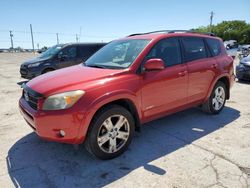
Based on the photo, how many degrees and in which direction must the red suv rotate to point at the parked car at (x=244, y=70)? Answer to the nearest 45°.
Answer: approximately 180°

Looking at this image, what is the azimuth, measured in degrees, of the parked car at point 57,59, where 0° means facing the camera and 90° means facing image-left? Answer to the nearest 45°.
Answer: approximately 45°

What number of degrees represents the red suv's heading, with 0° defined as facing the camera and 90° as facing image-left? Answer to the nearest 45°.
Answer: approximately 45°

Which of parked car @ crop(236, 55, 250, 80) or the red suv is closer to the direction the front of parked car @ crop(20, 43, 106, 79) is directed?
the red suv

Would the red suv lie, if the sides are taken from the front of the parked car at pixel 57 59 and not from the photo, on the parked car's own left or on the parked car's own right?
on the parked car's own left

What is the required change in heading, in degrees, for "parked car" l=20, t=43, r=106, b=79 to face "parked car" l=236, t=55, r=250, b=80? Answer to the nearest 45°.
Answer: approximately 135° to its left
